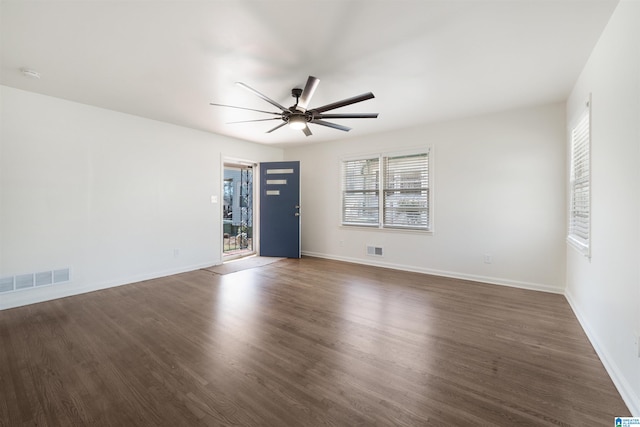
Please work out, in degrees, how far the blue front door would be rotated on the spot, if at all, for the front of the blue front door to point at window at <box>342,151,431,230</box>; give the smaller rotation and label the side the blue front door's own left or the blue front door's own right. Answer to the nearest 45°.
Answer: approximately 45° to the blue front door's own left

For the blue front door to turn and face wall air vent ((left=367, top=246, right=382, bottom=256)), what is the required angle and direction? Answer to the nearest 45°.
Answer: approximately 45° to its left

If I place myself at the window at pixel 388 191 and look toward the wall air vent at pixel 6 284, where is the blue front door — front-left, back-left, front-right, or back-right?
front-right

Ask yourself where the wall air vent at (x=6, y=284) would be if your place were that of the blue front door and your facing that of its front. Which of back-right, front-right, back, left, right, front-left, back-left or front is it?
front-right

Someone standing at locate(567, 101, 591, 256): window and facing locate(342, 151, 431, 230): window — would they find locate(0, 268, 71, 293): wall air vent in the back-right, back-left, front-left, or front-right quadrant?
front-left

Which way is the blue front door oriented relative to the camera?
toward the camera

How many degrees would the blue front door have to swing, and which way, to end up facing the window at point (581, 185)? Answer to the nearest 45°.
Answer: approximately 45° to its left

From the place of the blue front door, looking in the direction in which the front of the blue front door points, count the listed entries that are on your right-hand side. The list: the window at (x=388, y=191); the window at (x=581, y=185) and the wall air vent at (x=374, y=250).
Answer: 0

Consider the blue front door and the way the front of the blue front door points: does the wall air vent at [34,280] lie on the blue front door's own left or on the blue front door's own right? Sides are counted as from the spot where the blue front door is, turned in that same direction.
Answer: on the blue front door's own right

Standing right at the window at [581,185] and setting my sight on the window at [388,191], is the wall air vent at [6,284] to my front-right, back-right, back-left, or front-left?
front-left

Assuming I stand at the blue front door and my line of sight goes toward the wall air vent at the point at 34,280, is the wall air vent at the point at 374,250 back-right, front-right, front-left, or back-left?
back-left
